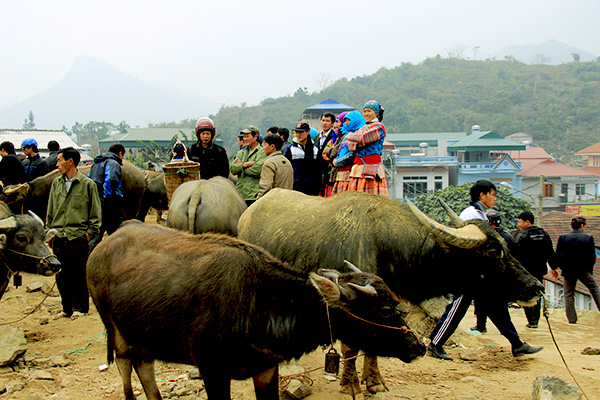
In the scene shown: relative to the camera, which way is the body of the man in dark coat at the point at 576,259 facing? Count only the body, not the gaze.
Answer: away from the camera

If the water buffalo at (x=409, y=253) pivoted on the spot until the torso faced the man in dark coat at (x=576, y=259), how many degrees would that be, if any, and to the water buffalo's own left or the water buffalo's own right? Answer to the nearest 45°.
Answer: approximately 45° to the water buffalo's own left

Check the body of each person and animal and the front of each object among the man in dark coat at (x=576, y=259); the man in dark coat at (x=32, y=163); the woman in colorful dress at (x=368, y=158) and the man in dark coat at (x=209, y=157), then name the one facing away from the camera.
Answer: the man in dark coat at (x=576, y=259)

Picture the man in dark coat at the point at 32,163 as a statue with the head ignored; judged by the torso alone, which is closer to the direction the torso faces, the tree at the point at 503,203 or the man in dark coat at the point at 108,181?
the man in dark coat

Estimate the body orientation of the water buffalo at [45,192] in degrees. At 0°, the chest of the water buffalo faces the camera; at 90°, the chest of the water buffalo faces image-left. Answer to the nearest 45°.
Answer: approximately 90°

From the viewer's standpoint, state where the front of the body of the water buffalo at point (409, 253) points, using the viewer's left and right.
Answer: facing to the right of the viewer

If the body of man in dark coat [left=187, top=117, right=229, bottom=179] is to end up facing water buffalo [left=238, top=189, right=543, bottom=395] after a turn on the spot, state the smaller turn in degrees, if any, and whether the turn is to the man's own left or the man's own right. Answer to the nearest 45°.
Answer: approximately 45° to the man's own left

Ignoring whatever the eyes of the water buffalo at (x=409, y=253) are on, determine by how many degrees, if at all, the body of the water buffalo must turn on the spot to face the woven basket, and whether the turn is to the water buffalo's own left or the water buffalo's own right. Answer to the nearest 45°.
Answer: approximately 135° to the water buffalo's own left

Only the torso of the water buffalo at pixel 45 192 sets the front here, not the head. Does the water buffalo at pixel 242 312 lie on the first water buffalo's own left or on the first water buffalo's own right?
on the first water buffalo's own left

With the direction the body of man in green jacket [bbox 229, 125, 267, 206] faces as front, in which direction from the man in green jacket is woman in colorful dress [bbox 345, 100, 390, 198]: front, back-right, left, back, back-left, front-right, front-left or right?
left

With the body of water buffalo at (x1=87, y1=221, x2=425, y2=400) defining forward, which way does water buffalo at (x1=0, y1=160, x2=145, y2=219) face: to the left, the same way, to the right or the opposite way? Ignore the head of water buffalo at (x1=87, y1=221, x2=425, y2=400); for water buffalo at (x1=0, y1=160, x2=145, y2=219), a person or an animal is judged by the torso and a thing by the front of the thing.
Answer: the opposite way

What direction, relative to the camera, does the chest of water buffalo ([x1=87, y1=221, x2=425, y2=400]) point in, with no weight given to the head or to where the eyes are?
to the viewer's right
